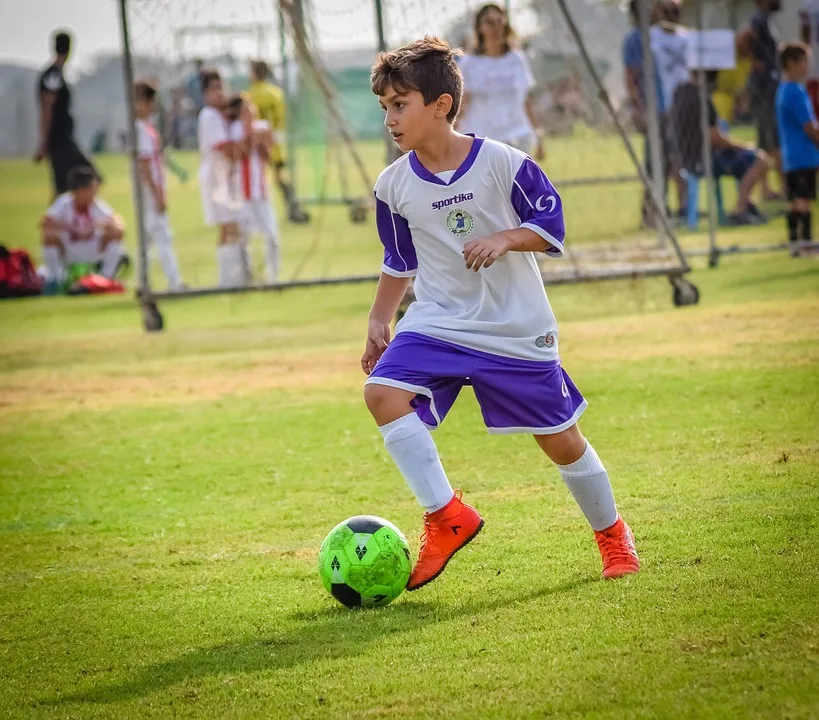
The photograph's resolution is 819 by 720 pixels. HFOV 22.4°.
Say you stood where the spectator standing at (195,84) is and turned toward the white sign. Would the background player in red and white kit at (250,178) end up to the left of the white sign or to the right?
right

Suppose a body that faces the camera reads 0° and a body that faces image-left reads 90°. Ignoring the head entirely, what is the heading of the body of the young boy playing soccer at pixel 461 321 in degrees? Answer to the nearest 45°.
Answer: approximately 45°

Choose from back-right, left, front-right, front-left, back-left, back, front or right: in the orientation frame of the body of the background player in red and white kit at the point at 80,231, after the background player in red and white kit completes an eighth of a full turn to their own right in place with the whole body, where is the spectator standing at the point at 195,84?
back

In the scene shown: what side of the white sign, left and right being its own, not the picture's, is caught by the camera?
front

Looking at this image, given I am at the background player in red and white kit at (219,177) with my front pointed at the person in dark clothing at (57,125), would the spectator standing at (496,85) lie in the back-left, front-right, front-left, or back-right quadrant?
back-right

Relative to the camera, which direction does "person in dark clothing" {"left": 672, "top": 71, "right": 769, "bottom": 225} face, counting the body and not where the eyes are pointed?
to the viewer's right
